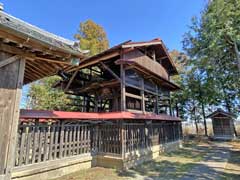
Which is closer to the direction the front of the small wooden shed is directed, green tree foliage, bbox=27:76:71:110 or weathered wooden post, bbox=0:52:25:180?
the weathered wooden post

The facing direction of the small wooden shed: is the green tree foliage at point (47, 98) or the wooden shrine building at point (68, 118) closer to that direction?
the wooden shrine building

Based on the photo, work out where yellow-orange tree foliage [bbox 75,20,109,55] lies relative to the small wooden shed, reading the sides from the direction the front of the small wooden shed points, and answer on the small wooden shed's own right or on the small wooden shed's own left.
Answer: on the small wooden shed's own right

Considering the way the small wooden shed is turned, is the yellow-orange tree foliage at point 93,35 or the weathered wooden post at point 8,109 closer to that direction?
the weathered wooden post

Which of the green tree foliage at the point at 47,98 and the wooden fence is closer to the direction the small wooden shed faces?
the wooden fence

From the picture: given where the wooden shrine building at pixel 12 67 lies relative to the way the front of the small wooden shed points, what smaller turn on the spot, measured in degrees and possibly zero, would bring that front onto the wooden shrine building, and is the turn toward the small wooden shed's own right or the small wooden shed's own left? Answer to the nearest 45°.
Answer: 0° — it already faces it

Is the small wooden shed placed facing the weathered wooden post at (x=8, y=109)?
yes

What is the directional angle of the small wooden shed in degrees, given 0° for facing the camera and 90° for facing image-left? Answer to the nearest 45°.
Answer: approximately 0°

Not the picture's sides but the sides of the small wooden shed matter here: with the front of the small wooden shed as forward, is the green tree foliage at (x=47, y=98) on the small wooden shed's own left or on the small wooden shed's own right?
on the small wooden shed's own right

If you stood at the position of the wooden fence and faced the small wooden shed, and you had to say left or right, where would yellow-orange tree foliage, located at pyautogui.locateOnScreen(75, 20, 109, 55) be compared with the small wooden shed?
left
